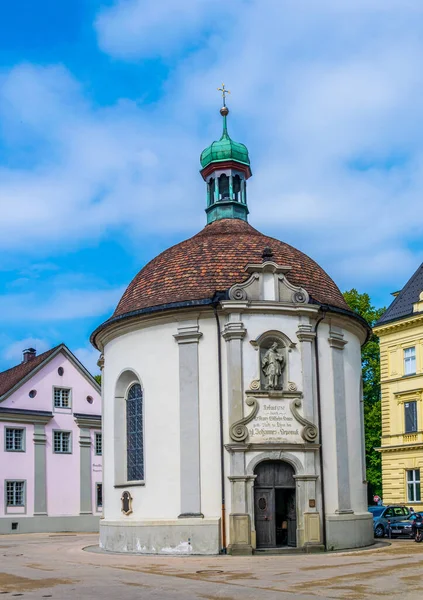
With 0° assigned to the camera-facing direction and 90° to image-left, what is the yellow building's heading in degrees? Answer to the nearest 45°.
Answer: approximately 45°

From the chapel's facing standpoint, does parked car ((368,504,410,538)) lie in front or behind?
behind

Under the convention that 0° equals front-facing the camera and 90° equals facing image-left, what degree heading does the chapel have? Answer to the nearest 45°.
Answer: approximately 0°

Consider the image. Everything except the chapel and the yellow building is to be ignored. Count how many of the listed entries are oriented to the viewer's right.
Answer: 0

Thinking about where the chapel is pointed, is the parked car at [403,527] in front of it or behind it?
behind
